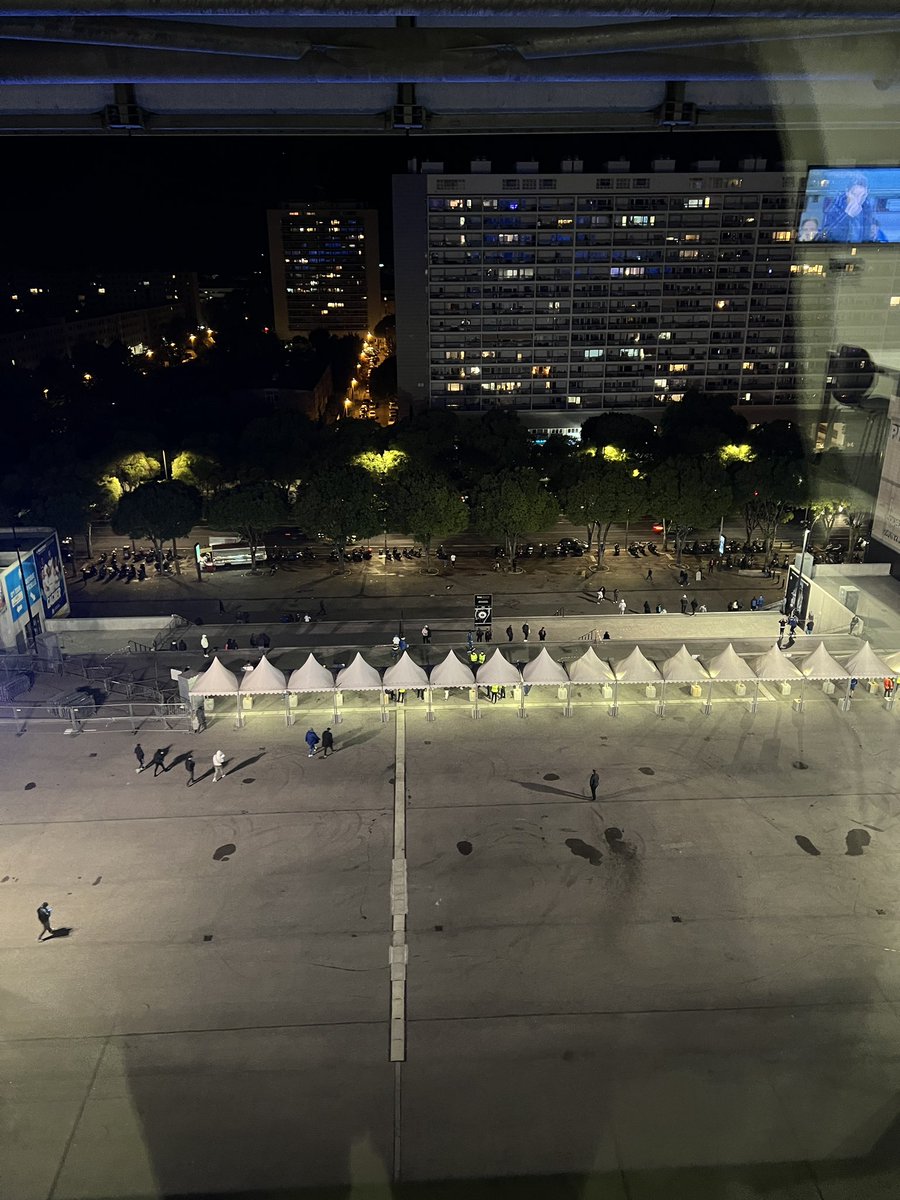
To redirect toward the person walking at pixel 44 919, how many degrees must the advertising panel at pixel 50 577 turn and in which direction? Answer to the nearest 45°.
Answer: approximately 45° to its right

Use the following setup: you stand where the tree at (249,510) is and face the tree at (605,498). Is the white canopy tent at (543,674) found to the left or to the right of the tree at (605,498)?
right

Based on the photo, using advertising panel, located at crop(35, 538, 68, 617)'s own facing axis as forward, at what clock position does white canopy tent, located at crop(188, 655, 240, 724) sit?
The white canopy tent is roughly at 1 o'clock from the advertising panel.

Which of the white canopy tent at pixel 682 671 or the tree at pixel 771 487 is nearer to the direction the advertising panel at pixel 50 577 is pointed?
the white canopy tent

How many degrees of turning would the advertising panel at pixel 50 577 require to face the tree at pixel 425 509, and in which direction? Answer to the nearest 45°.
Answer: approximately 45° to its left

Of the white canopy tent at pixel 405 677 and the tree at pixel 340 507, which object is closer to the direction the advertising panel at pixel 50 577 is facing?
the white canopy tent

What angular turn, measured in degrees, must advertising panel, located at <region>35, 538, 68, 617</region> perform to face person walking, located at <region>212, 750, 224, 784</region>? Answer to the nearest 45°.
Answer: approximately 45° to its right

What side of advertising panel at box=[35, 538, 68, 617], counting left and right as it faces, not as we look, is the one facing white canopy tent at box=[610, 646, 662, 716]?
front

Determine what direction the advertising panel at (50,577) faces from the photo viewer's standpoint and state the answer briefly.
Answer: facing the viewer and to the right of the viewer

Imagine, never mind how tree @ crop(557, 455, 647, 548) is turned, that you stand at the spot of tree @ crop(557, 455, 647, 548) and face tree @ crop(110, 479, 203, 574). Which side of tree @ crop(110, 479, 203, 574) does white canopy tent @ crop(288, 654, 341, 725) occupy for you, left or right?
left

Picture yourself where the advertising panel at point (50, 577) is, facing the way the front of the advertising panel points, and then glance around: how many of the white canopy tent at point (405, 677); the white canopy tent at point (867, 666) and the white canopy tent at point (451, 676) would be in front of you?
3

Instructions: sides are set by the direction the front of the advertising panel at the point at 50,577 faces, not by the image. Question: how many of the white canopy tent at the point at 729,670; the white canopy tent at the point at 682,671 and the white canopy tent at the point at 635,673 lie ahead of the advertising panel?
3

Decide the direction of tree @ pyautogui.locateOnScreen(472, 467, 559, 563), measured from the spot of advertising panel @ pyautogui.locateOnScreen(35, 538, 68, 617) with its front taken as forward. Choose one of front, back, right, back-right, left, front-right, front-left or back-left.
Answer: front-left

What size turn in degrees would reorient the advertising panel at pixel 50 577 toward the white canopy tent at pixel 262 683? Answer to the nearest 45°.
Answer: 0° — it already faces it

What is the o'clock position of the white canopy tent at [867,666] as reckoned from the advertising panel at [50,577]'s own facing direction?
The white canopy tent is roughly at 12 o'clock from the advertising panel.
